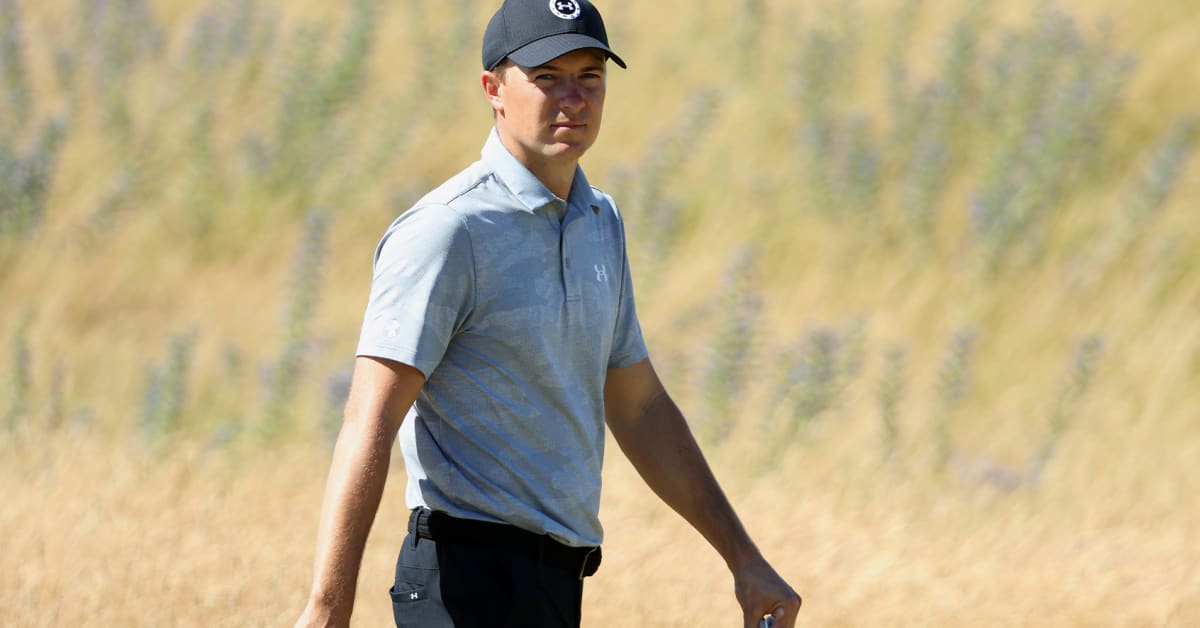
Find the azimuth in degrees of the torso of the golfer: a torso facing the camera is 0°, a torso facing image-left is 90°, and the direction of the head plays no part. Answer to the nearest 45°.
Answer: approximately 315°
